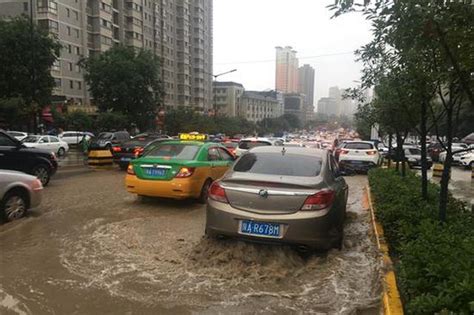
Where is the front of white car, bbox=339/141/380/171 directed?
away from the camera

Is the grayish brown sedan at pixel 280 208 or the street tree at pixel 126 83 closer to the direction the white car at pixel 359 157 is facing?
the street tree

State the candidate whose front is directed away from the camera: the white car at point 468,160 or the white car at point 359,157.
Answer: the white car at point 359,157

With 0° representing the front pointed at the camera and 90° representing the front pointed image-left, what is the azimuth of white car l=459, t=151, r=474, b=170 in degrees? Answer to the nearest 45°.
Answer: approximately 45°

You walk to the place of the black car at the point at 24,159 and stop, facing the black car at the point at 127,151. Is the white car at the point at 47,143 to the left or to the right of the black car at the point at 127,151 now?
left

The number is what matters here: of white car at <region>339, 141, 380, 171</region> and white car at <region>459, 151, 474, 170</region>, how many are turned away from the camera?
1

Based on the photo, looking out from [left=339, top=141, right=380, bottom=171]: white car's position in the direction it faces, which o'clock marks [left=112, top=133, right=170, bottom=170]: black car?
The black car is roughly at 8 o'clock from the white car.

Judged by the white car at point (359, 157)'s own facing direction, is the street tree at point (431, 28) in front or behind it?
behind

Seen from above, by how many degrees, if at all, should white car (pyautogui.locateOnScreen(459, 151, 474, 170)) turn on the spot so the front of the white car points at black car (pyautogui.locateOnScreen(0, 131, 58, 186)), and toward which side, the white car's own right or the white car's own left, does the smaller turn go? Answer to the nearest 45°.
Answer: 0° — it already faces it

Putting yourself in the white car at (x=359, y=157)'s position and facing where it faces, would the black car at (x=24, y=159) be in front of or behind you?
behind

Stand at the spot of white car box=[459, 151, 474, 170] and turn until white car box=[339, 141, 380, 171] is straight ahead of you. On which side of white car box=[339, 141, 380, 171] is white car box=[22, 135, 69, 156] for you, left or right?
right

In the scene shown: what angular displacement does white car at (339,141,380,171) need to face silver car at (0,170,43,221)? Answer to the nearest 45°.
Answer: approximately 135° to its left

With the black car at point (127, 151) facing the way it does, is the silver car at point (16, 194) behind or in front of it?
behind
